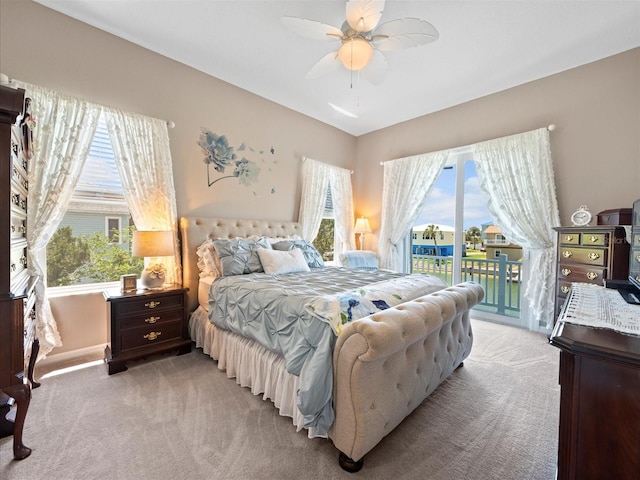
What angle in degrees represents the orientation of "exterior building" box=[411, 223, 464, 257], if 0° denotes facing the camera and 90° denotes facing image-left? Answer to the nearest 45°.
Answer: approximately 0°

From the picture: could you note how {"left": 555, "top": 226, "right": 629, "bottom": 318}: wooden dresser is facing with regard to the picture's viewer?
facing the viewer and to the left of the viewer

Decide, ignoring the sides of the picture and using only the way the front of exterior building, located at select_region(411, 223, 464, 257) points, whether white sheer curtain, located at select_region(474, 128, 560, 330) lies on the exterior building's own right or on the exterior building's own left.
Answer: on the exterior building's own left

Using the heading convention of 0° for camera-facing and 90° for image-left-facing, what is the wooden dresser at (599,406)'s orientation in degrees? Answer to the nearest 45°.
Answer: approximately 90°

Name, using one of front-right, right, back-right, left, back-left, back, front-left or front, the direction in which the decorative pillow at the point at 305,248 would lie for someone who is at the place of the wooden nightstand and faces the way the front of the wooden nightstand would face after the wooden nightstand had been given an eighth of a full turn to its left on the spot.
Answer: front

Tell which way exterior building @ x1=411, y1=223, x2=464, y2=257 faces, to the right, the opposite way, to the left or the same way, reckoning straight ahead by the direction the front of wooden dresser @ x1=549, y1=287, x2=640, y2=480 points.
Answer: to the left

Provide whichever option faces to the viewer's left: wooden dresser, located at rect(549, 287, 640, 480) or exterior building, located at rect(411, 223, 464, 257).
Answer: the wooden dresser

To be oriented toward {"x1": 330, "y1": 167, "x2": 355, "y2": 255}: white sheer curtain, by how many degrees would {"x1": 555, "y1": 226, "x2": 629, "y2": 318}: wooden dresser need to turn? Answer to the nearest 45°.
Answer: approximately 45° to its right

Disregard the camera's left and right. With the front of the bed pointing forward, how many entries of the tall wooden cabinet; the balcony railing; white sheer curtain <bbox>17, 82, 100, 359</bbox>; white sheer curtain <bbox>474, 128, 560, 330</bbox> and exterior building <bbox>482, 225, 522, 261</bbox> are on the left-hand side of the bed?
3

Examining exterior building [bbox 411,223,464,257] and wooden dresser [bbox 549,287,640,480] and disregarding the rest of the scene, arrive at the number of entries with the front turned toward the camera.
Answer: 1

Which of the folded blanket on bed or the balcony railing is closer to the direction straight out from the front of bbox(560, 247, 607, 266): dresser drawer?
the folded blanket on bed

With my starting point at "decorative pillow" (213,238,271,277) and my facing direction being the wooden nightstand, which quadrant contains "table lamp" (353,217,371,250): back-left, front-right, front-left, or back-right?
back-right

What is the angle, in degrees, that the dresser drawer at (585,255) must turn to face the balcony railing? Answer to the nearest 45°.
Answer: approximately 90° to its right
